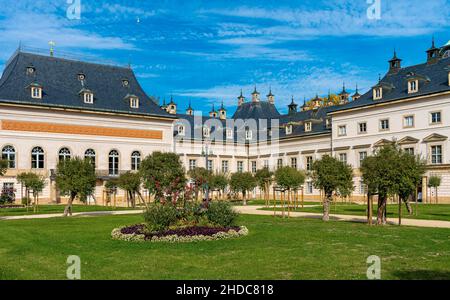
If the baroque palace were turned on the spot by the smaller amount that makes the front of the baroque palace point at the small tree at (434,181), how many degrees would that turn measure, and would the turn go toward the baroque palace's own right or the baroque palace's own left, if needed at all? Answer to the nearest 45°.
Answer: approximately 90° to the baroque palace's own left

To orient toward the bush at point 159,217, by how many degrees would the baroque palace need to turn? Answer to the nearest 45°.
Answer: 0° — it already faces it

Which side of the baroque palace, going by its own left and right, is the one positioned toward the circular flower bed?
front

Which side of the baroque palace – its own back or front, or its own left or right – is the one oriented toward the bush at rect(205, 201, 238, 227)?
front

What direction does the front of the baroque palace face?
toward the camera
